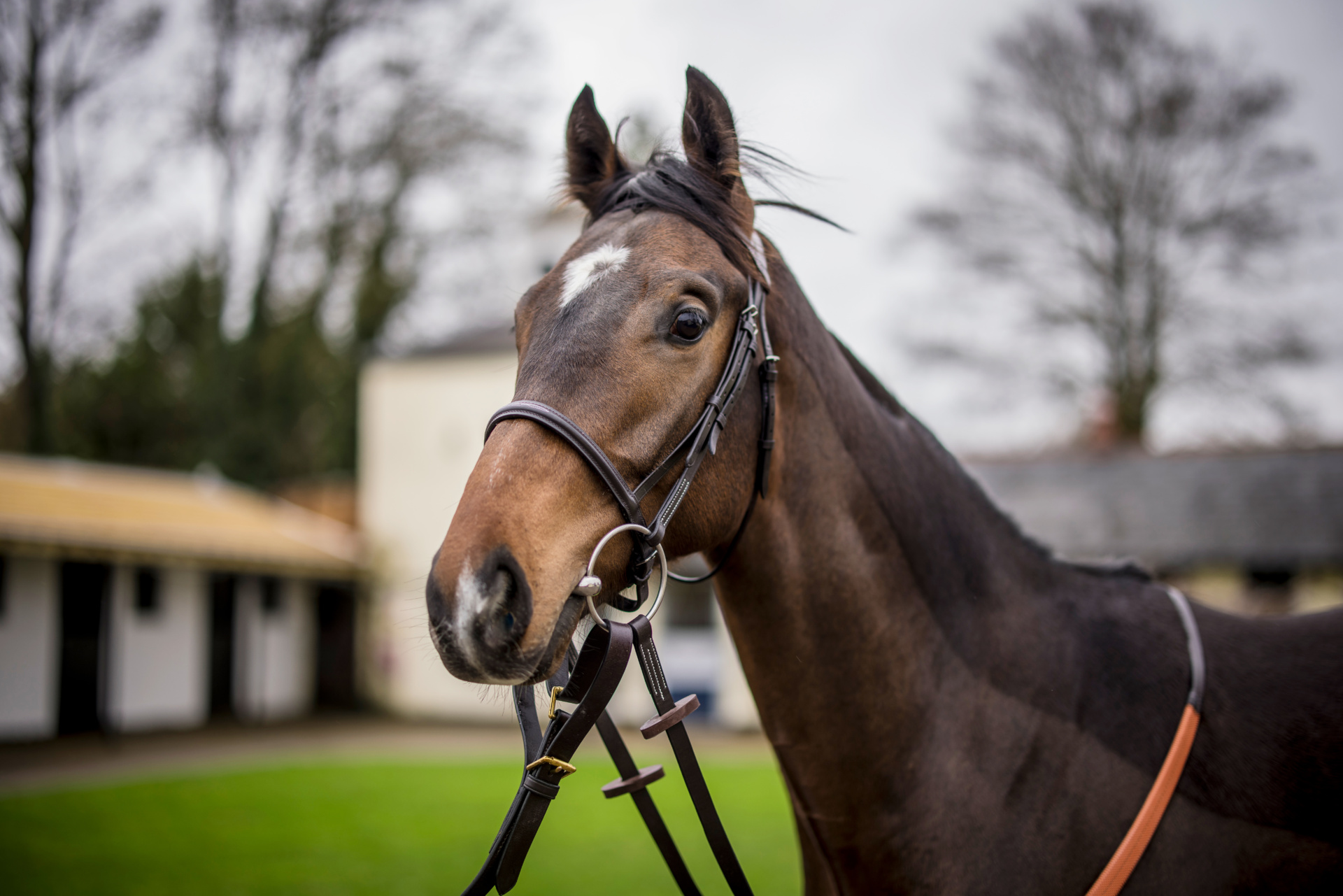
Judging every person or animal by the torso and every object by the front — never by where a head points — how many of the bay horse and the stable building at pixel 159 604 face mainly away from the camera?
0

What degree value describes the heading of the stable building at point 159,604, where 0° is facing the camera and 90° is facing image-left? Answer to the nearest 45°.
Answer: approximately 315°

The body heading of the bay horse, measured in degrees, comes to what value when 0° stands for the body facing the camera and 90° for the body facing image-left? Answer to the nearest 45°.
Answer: approximately 45°

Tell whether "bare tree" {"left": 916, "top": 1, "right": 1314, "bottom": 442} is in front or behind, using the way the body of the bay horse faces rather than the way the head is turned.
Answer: behind

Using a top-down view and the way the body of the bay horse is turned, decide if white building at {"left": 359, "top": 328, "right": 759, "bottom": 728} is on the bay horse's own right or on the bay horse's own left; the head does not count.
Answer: on the bay horse's own right

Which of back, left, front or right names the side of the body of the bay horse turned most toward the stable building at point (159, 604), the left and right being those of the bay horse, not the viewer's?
right
